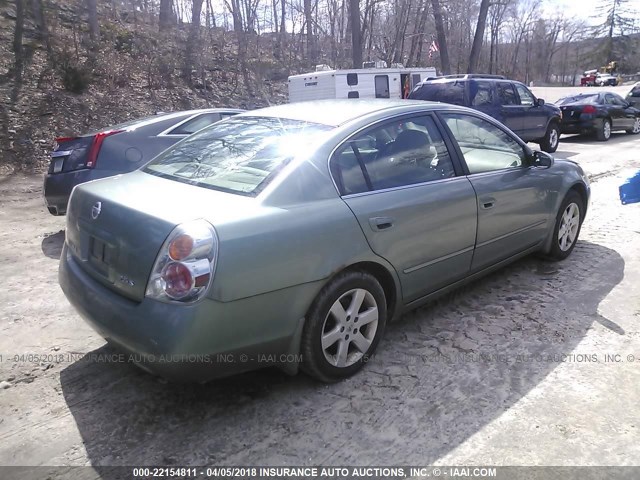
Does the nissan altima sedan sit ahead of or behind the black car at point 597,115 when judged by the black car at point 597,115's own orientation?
behind

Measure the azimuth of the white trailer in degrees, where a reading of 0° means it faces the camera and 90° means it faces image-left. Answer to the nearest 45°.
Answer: approximately 225°

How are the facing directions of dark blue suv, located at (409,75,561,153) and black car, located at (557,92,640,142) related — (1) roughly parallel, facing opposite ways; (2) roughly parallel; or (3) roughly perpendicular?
roughly parallel

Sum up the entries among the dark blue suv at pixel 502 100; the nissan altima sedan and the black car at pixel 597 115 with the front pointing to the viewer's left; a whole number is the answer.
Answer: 0

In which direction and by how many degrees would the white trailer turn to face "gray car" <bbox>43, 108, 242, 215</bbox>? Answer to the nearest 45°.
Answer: approximately 135° to its right

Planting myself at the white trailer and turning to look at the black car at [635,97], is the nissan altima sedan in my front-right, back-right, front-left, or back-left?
back-right

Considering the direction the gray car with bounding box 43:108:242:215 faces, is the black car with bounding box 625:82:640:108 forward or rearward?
forward

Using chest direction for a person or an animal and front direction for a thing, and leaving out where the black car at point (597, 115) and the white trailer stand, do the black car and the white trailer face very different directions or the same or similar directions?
same or similar directions

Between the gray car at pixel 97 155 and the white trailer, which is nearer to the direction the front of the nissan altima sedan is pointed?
the white trailer

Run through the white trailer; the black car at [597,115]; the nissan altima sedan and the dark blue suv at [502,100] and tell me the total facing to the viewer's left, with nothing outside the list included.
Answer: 0

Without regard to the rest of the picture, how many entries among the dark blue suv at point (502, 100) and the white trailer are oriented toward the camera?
0

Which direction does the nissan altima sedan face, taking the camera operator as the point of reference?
facing away from the viewer and to the right of the viewer

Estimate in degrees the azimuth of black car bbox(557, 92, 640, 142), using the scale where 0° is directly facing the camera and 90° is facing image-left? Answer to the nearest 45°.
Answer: approximately 225°

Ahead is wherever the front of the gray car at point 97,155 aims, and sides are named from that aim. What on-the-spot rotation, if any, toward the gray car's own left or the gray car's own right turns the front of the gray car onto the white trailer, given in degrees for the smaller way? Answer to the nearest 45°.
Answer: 0° — it already faces it

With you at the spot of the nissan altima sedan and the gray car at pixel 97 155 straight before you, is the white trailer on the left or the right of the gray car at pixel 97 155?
right

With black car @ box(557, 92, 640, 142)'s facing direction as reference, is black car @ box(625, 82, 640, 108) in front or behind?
in front

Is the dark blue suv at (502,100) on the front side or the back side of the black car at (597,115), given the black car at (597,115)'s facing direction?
on the back side
